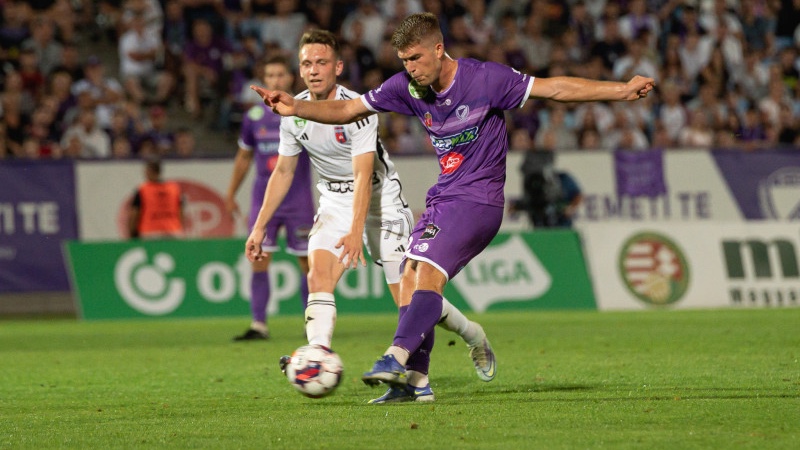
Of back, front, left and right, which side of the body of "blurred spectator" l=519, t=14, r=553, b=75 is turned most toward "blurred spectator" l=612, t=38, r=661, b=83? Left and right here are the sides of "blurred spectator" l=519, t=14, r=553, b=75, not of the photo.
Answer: left

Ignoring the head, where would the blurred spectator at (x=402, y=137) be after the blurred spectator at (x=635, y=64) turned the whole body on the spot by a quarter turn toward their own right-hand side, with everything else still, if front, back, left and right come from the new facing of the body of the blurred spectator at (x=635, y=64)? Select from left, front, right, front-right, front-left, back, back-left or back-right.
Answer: front-left

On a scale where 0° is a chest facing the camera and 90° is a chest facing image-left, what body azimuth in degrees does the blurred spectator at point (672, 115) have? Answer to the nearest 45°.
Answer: approximately 0°

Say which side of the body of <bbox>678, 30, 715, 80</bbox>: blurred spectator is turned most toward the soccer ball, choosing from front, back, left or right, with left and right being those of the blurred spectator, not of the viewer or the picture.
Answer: front

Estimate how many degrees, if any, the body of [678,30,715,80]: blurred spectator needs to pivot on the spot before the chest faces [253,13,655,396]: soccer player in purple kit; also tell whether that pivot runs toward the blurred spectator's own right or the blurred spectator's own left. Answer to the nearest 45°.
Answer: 0° — they already face them

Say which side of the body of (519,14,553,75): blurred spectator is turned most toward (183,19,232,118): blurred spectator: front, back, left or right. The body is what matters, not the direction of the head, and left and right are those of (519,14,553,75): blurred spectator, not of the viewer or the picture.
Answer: right

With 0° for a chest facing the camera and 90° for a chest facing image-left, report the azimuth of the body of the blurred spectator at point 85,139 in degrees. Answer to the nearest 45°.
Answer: approximately 0°
